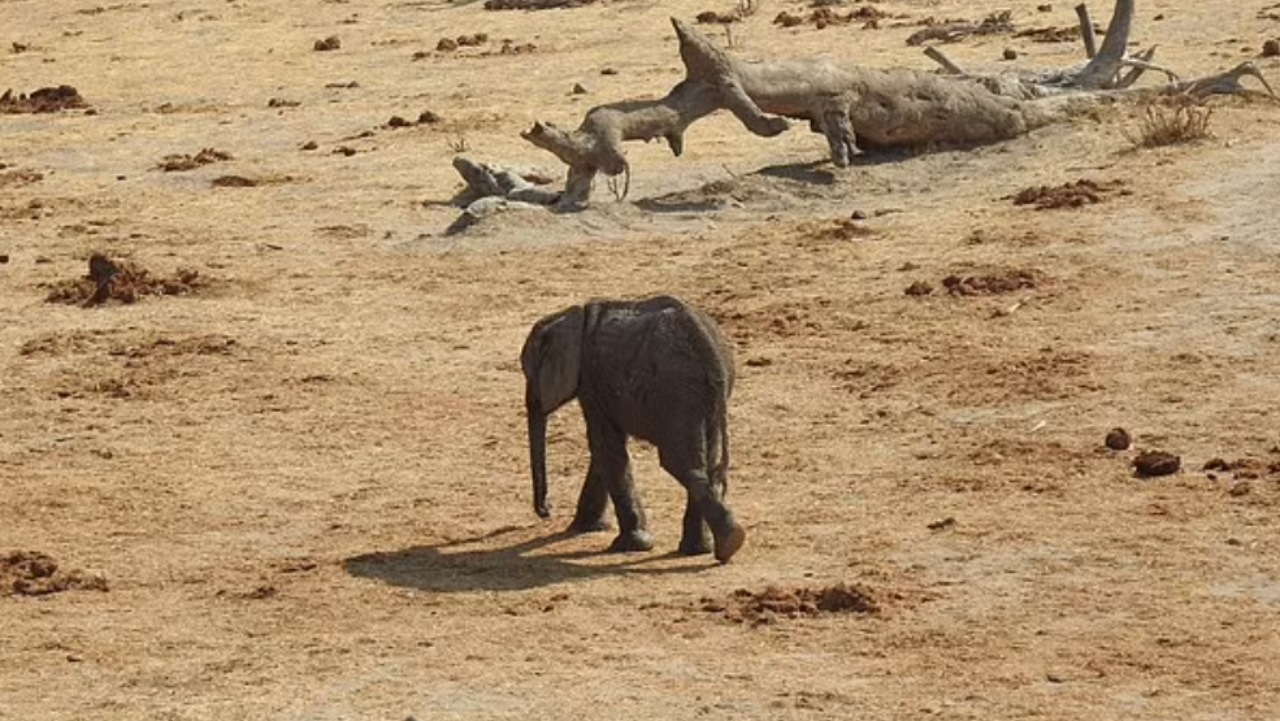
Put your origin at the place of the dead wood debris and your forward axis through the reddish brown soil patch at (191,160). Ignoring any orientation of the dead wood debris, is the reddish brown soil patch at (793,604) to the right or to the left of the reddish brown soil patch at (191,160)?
left

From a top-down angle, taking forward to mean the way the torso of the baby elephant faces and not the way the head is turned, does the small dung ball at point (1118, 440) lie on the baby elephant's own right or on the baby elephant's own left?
on the baby elephant's own right

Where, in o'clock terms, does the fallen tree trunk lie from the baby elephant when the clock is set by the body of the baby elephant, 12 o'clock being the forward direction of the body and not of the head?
The fallen tree trunk is roughly at 2 o'clock from the baby elephant.

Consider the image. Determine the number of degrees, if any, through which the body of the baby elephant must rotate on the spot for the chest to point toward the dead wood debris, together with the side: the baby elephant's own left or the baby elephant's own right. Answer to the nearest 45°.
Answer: approximately 45° to the baby elephant's own right

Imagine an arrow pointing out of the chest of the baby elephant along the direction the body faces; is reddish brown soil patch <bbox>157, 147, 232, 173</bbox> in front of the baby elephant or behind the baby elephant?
in front

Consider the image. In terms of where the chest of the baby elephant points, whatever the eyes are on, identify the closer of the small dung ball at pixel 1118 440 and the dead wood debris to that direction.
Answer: the dead wood debris

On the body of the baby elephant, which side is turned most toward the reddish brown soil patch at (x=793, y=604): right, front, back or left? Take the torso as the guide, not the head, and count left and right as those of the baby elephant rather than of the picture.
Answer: back

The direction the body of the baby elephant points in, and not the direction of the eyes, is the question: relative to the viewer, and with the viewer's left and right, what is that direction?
facing away from the viewer and to the left of the viewer

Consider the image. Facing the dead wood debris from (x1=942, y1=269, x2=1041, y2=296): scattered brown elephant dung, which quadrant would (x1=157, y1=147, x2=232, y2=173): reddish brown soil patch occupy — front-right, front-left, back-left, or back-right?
front-left

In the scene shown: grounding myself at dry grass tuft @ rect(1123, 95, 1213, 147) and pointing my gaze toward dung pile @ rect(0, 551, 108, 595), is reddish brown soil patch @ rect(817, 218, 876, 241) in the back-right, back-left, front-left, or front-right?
front-right

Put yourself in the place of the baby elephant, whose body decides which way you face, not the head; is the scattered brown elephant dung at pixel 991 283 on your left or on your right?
on your right

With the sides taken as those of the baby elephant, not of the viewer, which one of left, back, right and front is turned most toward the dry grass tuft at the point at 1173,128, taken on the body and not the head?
right

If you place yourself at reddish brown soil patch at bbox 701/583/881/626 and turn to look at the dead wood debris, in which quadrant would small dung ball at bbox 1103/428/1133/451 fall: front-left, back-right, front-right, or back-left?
front-right
